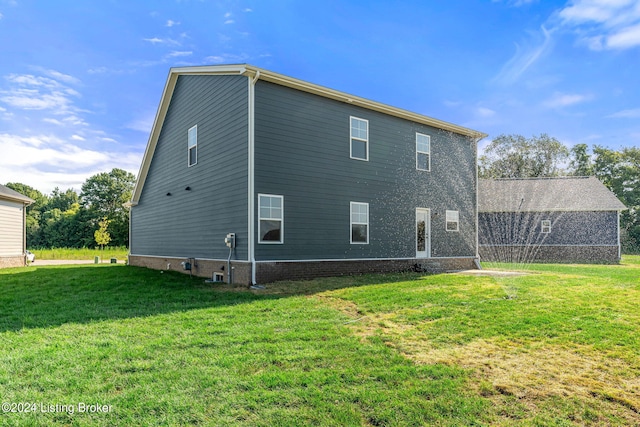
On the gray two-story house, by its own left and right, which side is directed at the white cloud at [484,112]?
right

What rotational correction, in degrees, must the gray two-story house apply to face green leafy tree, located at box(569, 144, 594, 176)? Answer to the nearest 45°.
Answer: approximately 90° to its right

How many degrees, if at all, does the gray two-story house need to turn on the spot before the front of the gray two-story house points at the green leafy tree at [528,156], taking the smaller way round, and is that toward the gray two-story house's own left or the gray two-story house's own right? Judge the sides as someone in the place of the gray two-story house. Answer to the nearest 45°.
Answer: approximately 90° to the gray two-story house's own right

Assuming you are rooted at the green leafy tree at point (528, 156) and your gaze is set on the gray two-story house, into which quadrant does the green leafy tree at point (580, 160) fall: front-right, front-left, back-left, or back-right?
back-left

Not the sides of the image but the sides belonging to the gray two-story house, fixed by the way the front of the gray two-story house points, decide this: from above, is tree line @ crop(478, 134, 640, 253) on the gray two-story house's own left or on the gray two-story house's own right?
on the gray two-story house's own right

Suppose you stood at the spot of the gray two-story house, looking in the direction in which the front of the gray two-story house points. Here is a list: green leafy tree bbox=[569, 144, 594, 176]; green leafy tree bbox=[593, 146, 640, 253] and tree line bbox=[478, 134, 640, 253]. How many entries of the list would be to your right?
3

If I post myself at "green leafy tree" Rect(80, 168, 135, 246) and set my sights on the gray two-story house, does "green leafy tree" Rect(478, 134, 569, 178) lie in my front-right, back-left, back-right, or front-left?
front-left

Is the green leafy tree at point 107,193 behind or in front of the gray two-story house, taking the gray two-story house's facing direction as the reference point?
in front

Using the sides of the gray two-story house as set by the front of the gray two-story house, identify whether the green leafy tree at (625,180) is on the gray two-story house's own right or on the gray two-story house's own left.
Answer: on the gray two-story house's own right

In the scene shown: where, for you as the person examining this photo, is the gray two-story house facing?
facing away from the viewer and to the left of the viewer
